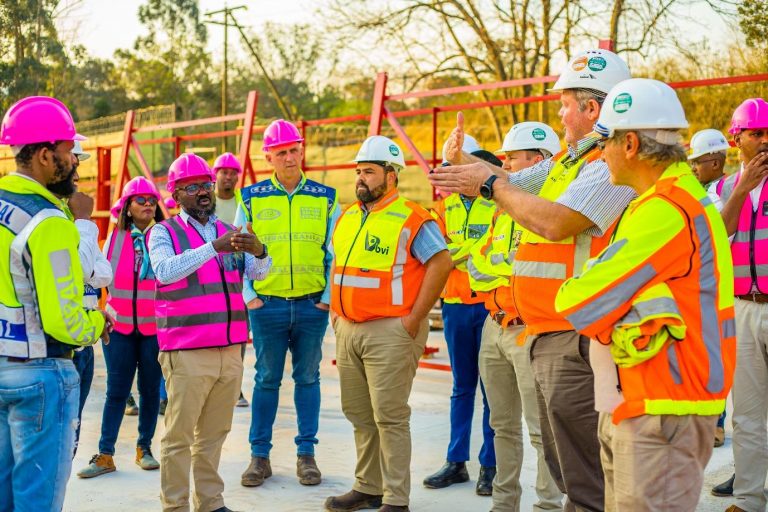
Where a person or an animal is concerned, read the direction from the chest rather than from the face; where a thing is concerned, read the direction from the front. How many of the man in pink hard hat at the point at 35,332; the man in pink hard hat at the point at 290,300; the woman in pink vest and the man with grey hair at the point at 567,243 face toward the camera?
2

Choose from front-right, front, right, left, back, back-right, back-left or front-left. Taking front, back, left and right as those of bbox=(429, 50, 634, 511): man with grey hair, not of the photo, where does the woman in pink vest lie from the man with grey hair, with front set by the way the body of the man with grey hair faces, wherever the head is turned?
front-right

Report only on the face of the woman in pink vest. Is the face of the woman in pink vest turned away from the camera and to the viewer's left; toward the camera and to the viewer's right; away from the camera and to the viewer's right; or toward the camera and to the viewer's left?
toward the camera and to the viewer's right

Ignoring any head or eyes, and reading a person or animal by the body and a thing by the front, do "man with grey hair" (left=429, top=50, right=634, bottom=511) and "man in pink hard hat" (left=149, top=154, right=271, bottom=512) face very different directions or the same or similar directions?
very different directions

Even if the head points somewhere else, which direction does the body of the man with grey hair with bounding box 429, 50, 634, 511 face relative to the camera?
to the viewer's left

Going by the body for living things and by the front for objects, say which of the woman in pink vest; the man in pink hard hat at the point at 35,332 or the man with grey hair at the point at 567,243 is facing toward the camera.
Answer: the woman in pink vest

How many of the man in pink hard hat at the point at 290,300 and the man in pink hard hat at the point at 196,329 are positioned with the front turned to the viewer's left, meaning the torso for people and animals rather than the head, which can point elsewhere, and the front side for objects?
0

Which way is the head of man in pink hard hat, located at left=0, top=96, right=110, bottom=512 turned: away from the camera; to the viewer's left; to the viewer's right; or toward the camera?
to the viewer's right

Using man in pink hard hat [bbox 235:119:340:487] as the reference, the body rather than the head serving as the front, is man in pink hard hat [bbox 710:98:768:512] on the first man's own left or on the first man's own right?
on the first man's own left

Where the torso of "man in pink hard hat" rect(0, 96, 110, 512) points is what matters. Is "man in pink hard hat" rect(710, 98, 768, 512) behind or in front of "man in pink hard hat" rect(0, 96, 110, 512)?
in front

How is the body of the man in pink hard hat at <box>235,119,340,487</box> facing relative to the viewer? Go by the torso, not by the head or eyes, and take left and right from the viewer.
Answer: facing the viewer

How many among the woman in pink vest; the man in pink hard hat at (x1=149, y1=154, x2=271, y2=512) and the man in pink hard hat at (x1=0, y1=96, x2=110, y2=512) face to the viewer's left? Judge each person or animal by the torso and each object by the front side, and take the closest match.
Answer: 0

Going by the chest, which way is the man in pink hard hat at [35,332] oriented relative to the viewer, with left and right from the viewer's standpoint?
facing away from the viewer and to the right of the viewer

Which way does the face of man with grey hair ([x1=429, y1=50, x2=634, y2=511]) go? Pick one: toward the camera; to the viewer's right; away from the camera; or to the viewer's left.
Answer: to the viewer's left
